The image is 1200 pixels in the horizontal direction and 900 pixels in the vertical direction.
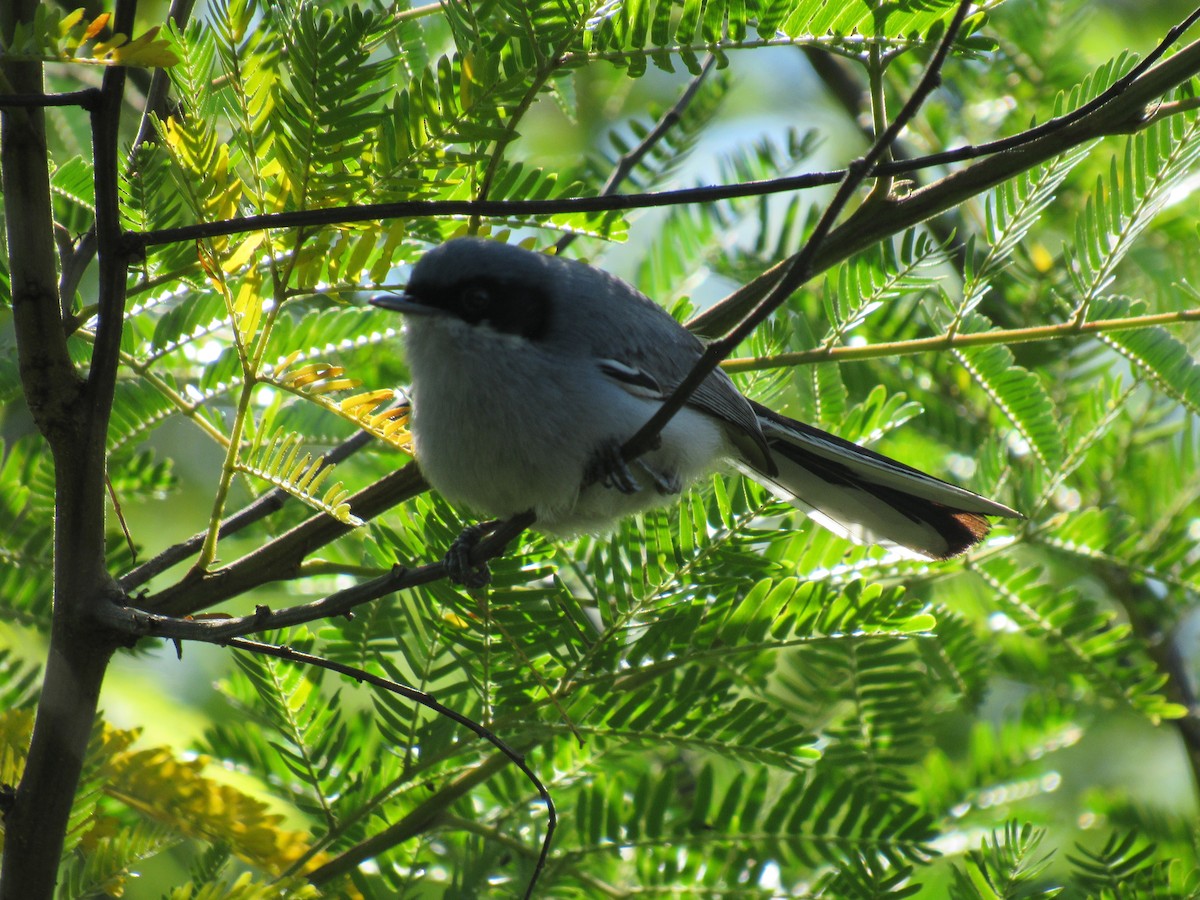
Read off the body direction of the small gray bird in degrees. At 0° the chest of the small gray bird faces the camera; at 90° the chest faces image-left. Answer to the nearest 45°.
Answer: approximately 90°

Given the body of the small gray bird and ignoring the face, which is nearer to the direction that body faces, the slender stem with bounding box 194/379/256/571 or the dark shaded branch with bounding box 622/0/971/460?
the slender stem
